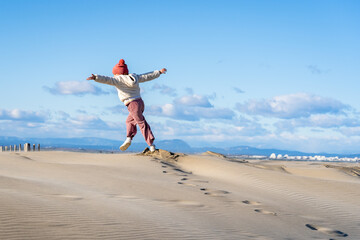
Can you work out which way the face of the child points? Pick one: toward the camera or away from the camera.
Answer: away from the camera

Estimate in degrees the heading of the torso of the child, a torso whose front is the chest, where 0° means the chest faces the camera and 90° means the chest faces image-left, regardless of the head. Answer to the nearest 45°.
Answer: approximately 135°
